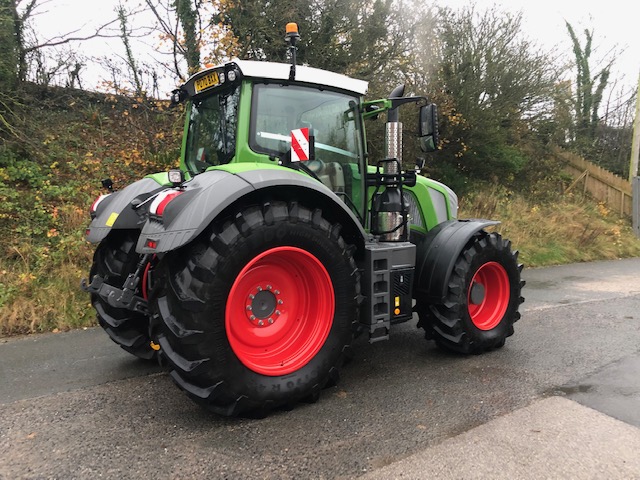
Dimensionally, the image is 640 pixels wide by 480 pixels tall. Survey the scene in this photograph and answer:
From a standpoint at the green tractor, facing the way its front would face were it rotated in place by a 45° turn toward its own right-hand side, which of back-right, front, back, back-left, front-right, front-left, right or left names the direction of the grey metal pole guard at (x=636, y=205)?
front-left

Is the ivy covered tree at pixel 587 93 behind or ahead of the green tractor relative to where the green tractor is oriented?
ahead

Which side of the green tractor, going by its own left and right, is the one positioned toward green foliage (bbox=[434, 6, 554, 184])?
front

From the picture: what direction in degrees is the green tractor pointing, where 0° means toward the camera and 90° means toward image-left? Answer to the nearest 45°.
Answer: approximately 225°

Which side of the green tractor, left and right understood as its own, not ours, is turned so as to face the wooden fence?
front
